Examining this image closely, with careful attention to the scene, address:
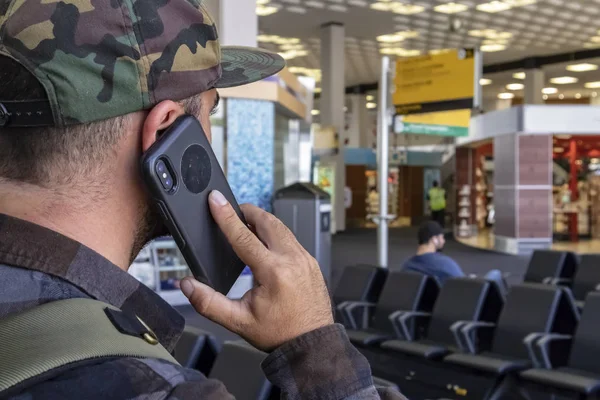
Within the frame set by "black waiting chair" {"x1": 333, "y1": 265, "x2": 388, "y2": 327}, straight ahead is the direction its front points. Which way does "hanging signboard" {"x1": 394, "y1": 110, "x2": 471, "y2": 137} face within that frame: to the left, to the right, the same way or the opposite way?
the same way

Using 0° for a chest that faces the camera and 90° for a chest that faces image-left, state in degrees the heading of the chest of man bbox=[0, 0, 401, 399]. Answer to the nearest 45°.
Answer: approximately 225°

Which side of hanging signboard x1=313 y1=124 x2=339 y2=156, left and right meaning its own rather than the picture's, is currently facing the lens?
front

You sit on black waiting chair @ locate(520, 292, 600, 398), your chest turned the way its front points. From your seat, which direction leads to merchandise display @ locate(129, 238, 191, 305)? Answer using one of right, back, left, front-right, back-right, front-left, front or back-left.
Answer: right

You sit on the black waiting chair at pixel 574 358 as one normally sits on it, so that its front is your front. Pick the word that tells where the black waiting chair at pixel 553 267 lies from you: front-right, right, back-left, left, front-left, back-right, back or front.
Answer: back-right

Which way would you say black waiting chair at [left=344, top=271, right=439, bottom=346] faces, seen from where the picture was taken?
facing the viewer and to the left of the viewer

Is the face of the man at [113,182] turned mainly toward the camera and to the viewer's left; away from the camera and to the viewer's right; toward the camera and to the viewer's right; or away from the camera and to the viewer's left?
away from the camera and to the viewer's right

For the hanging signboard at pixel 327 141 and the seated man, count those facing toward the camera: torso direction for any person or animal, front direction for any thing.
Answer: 1

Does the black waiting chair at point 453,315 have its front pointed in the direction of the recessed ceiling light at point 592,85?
no

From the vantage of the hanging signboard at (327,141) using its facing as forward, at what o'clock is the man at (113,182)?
The man is roughly at 12 o'clock from the hanging signboard.

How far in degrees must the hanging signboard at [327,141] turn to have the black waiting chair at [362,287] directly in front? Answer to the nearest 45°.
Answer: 0° — it already faces it

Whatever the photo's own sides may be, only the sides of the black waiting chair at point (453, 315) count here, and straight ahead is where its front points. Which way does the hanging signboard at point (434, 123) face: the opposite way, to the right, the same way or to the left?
the same way

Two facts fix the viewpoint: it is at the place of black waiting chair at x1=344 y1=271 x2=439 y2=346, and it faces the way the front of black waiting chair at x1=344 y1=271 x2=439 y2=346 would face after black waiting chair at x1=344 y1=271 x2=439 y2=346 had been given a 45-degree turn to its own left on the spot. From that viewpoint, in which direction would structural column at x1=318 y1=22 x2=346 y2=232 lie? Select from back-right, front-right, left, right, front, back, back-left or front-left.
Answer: back

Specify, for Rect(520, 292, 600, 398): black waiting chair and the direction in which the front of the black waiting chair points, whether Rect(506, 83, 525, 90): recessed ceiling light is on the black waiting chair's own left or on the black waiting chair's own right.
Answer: on the black waiting chair's own right

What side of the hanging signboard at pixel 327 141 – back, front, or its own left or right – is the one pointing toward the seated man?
front
